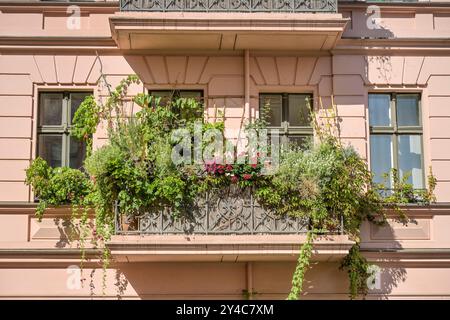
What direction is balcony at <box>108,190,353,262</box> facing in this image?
toward the camera

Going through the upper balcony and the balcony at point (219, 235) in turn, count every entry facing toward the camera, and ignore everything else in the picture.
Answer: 2

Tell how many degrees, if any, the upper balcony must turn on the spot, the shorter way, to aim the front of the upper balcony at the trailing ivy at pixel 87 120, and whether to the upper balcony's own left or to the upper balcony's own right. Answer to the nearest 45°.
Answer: approximately 90° to the upper balcony's own right

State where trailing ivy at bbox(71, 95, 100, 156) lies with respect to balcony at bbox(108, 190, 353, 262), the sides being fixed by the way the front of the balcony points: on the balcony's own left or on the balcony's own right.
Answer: on the balcony's own right

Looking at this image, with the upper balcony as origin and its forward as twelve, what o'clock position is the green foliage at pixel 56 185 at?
The green foliage is roughly at 3 o'clock from the upper balcony.

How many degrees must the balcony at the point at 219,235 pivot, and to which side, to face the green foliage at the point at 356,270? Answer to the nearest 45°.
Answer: approximately 90° to its left

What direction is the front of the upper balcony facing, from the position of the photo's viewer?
facing the viewer
